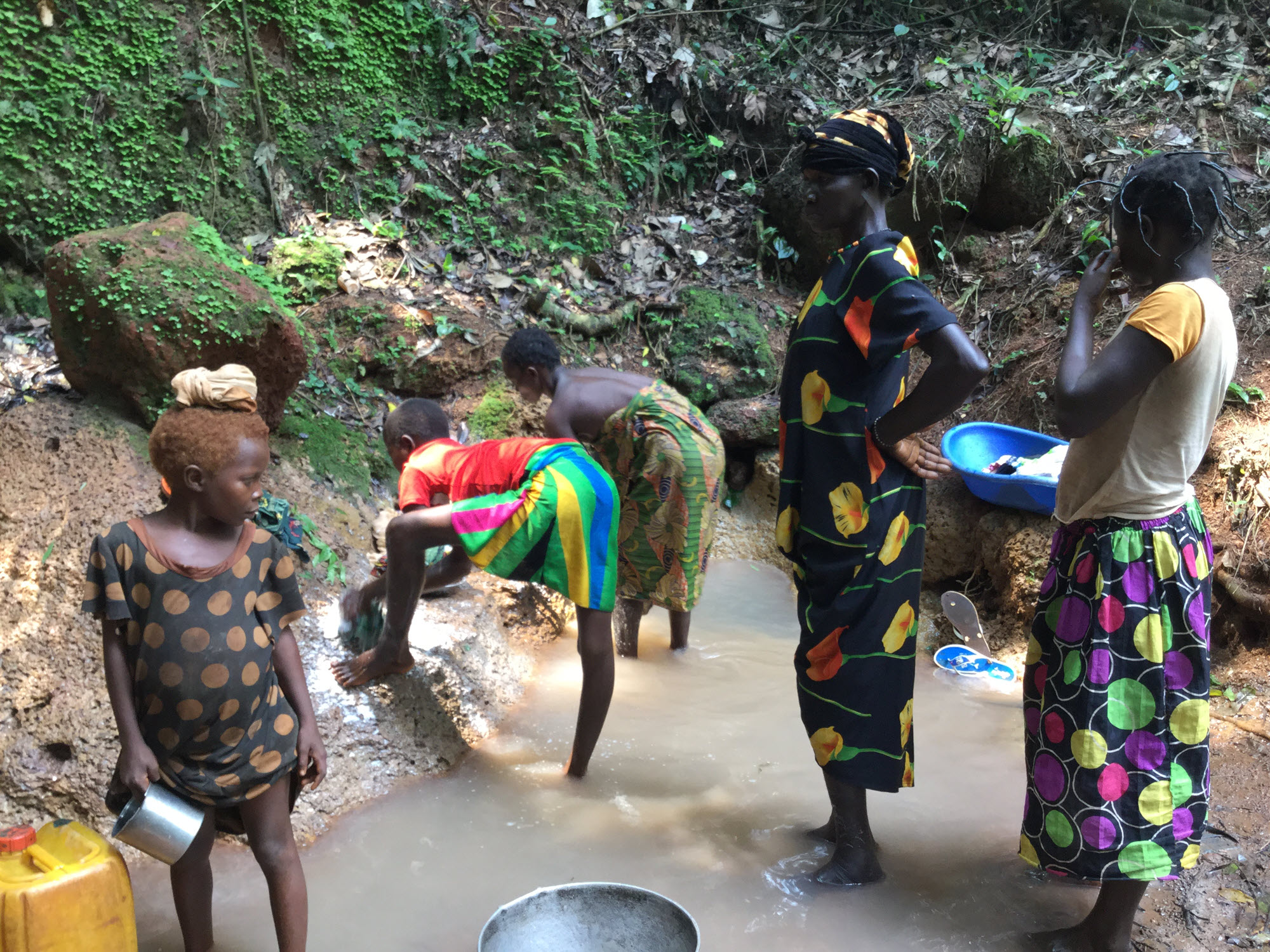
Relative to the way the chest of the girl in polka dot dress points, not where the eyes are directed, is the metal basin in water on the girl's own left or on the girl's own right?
on the girl's own left

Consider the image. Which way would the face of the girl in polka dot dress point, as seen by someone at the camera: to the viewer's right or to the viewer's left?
to the viewer's right

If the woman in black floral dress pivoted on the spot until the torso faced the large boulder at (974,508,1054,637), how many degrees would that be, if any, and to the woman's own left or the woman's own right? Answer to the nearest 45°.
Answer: approximately 90° to the woman's own right

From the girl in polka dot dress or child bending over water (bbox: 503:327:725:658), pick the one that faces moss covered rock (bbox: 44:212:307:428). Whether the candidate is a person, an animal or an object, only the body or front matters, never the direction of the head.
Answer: the child bending over water

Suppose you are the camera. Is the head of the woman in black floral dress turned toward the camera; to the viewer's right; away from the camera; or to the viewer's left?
to the viewer's left

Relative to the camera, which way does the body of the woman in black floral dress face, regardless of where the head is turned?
to the viewer's left

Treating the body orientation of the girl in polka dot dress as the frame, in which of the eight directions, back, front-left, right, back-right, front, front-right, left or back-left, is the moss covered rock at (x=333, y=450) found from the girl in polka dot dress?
back

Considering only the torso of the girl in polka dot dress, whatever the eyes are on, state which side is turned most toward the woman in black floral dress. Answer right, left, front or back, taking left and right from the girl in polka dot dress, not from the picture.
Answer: left

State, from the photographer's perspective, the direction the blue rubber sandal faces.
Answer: facing to the left of the viewer

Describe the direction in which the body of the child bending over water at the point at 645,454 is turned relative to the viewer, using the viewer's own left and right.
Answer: facing to the left of the viewer

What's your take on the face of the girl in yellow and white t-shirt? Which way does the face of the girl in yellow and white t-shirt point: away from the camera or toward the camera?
away from the camera

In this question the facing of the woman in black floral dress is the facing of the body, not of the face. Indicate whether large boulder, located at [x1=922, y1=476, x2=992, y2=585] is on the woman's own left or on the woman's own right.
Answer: on the woman's own right

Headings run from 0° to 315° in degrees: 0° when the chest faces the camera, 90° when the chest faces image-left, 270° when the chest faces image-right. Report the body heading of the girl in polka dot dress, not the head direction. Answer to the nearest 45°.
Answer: approximately 0°
